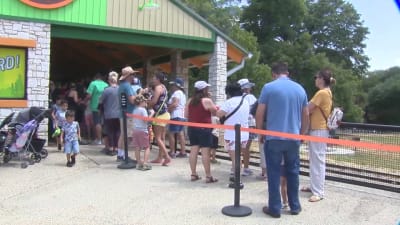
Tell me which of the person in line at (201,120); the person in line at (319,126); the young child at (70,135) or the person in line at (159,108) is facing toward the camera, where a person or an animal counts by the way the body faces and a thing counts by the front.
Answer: the young child

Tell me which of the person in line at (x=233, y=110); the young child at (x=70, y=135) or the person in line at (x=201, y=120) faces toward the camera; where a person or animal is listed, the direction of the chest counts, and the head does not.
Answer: the young child

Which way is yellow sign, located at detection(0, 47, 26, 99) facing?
toward the camera

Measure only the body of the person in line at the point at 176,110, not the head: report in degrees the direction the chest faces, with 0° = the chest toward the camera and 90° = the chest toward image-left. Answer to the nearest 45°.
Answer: approximately 90°

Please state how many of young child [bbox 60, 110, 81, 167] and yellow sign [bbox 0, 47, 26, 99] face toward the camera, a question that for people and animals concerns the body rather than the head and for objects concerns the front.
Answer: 2

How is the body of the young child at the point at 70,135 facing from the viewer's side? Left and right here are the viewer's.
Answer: facing the viewer

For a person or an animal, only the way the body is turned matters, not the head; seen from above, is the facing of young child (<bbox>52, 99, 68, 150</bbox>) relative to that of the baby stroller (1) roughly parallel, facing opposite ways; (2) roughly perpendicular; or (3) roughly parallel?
roughly perpendicular

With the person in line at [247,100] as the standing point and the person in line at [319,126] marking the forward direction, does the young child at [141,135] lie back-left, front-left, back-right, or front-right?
back-right

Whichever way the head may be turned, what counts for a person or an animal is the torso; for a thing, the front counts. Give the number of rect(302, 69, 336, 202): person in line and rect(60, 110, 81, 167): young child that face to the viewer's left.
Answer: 1

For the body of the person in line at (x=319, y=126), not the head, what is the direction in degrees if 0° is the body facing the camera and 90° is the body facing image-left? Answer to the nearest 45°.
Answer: approximately 90°

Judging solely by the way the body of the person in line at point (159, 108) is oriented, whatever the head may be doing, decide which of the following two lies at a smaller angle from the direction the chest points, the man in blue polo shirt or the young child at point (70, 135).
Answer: the young child

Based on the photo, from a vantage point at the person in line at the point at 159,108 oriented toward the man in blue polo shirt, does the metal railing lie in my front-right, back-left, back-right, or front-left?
front-left

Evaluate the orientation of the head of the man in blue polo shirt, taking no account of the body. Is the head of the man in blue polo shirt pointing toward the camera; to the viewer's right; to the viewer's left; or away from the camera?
away from the camera

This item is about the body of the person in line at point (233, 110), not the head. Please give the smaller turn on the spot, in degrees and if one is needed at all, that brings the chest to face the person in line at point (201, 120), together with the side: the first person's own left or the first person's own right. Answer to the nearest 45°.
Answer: approximately 45° to the first person's own left
